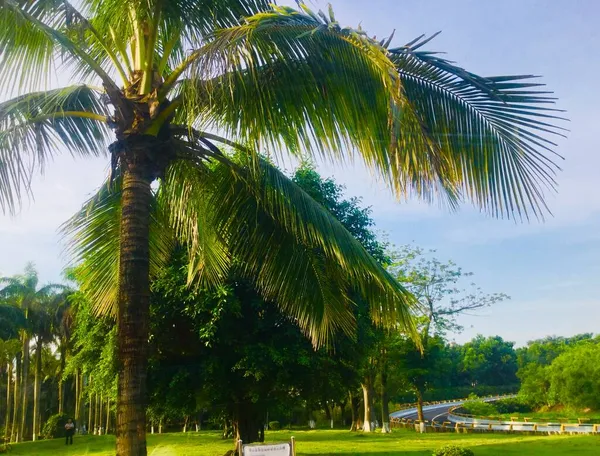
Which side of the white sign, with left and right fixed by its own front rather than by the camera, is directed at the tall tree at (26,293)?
back

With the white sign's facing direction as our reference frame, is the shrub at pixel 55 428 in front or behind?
behind

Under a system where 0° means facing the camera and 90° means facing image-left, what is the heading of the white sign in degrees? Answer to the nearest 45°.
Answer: approximately 0°

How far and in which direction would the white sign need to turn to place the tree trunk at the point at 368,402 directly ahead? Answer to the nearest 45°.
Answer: approximately 180°

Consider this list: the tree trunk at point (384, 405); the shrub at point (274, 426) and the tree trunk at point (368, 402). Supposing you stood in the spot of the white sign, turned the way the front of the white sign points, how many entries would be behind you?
3

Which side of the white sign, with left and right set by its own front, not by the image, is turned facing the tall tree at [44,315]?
back

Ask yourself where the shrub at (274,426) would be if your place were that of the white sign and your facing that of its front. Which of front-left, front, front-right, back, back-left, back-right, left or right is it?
back

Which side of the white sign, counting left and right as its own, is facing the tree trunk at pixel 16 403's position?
back
